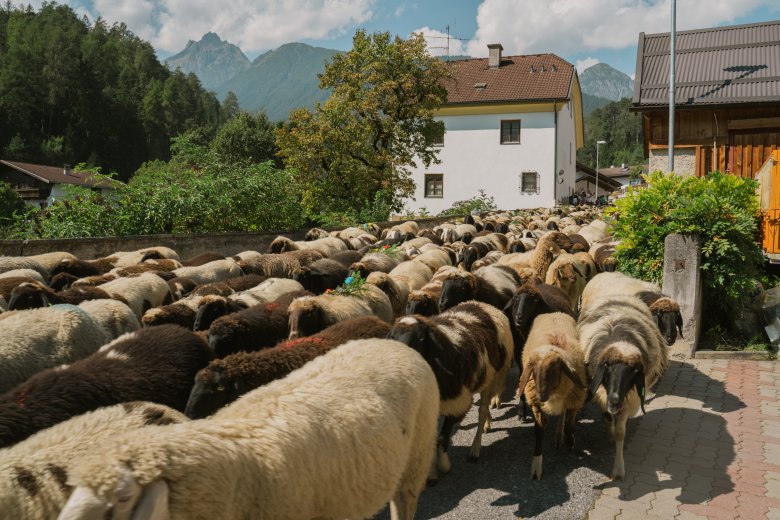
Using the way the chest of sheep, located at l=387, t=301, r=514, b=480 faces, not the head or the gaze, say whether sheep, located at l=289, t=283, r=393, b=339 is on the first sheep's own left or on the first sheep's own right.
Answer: on the first sheep's own right

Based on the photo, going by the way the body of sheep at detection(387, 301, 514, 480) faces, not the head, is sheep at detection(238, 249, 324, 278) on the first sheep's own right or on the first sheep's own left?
on the first sheep's own right

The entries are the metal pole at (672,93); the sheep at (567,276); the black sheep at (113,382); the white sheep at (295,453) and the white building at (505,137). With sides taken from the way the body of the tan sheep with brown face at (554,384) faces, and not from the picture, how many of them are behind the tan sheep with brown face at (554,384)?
3

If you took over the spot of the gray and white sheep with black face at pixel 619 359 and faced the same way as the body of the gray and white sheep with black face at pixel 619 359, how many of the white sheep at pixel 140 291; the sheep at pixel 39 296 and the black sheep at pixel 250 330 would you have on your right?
3

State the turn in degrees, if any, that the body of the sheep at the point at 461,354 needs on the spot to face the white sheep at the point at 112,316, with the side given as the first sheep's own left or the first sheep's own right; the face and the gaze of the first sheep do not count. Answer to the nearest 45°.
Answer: approximately 45° to the first sheep's own right

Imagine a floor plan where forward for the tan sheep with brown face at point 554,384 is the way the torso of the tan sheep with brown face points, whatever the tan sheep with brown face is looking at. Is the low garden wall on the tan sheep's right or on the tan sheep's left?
on the tan sheep's right

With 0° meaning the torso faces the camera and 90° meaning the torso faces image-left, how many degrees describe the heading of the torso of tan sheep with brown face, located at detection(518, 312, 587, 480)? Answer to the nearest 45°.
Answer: approximately 0°

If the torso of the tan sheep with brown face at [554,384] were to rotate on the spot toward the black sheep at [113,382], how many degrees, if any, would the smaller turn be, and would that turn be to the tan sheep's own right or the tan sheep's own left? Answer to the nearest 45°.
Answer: approximately 45° to the tan sheep's own right

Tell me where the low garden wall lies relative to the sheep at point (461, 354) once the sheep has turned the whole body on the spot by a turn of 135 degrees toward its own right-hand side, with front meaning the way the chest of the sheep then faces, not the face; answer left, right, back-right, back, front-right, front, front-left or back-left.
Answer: front-left

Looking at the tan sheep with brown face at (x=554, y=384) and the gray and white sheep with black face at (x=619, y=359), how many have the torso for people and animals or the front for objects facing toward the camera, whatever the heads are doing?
2

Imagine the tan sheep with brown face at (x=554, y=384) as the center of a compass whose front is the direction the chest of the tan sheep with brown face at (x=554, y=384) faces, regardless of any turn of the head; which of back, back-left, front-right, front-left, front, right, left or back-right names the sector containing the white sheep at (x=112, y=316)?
right

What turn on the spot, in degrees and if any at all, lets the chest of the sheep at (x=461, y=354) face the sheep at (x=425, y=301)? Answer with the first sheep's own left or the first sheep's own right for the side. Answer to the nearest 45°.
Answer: approximately 135° to the first sheep's own right
